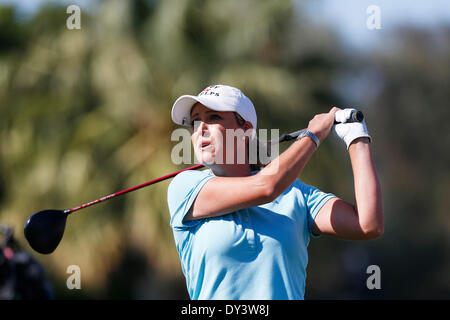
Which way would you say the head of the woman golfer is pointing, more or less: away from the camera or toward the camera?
toward the camera

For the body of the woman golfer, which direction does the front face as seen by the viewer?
toward the camera
